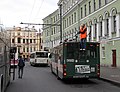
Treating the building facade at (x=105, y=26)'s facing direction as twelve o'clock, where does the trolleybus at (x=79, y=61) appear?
The trolleybus is roughly at 11 o'clock from the building facade.

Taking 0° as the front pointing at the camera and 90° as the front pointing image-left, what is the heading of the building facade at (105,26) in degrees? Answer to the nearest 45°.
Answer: approximately 45°

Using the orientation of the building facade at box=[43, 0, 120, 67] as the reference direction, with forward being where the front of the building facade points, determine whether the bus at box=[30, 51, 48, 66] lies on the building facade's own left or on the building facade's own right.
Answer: on the building facade's own right

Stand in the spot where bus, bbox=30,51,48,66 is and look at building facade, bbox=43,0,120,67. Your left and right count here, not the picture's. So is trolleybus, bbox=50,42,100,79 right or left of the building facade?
right

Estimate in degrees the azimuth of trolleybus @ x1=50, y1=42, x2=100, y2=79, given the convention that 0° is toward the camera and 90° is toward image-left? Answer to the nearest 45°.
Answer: approximately 180°

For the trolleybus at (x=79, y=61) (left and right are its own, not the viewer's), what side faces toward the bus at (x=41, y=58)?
front

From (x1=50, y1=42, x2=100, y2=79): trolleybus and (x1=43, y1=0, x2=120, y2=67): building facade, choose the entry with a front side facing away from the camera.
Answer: the trolleybus
